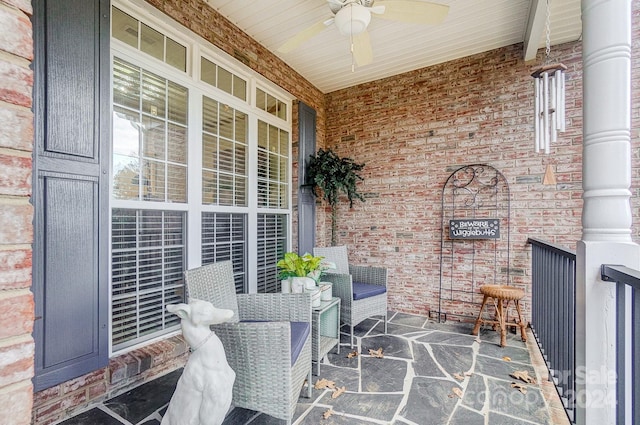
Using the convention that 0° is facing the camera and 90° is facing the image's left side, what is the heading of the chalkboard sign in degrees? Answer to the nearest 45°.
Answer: approximately 0°

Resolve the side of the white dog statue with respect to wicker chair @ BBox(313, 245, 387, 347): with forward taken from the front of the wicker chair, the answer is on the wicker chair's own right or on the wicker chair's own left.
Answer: on the wicker chair's own right

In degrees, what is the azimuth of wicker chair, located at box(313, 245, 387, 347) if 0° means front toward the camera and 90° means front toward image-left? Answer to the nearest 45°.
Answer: approximately 315°

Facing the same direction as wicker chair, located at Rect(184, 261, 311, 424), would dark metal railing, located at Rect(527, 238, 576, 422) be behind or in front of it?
in front

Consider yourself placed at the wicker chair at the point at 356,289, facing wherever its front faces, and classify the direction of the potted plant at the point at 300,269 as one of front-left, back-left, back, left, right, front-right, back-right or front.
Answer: right

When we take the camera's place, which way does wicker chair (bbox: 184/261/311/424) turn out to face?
facing the viewer and to the right of the viewer

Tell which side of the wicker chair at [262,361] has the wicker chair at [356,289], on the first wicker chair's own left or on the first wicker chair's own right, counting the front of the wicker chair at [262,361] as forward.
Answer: on the first wicker chair's own left

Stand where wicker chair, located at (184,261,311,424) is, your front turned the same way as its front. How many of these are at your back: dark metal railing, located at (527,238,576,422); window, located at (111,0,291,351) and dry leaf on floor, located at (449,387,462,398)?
1

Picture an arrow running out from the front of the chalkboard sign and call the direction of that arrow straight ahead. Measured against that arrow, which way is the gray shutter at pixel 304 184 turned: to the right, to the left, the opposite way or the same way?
to the left

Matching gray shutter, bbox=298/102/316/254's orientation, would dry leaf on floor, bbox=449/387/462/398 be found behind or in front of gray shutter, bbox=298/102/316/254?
in front
